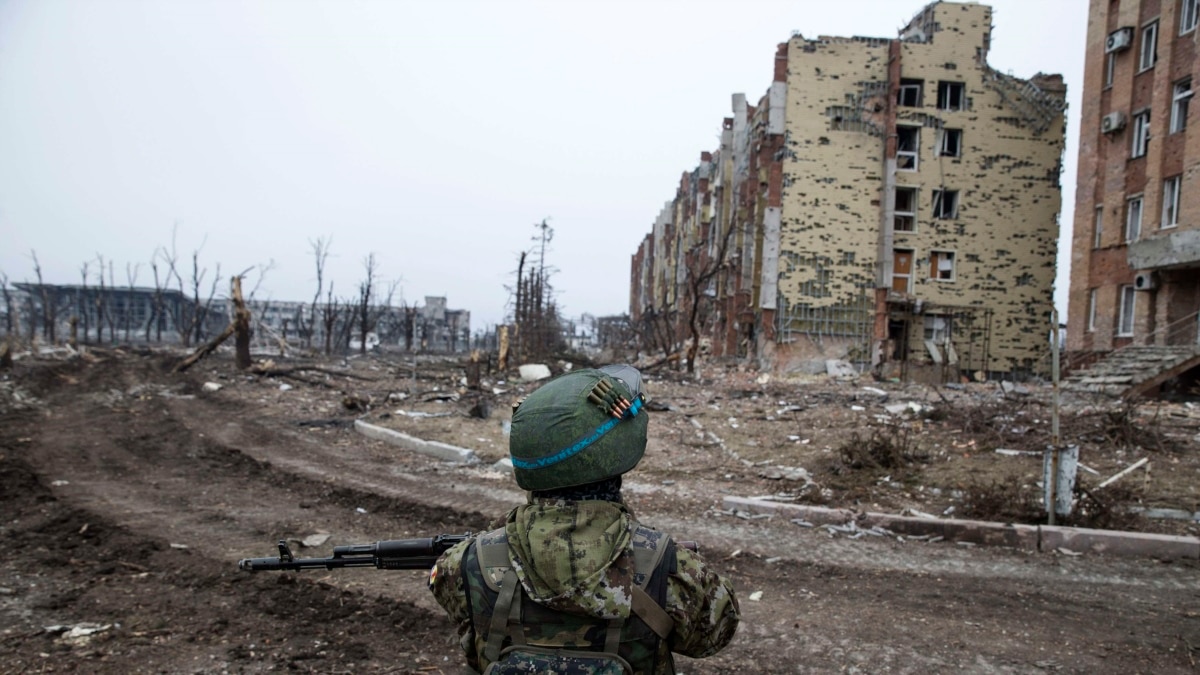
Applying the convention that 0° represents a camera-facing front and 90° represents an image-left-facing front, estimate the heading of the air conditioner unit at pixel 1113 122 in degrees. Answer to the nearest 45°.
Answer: approximately 45°

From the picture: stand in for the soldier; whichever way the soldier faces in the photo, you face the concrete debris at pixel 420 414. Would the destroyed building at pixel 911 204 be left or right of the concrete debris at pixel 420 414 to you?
right

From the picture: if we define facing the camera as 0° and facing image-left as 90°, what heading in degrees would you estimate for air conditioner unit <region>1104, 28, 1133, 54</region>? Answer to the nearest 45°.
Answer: approximately 45°

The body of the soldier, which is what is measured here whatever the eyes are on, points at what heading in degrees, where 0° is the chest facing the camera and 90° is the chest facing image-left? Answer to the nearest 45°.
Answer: approximately 180°

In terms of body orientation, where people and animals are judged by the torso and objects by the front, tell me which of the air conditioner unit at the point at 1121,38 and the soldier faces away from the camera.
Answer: the soldier

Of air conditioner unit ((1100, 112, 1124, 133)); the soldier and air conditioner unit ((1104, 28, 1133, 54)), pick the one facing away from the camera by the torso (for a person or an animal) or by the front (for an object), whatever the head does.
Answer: the soldier

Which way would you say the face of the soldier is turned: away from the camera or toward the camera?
away from the camera

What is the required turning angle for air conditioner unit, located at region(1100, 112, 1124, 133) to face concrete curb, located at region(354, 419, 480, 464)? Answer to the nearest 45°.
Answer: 0° — it already faces it

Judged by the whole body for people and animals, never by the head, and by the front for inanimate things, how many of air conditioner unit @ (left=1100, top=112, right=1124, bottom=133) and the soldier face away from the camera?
1
